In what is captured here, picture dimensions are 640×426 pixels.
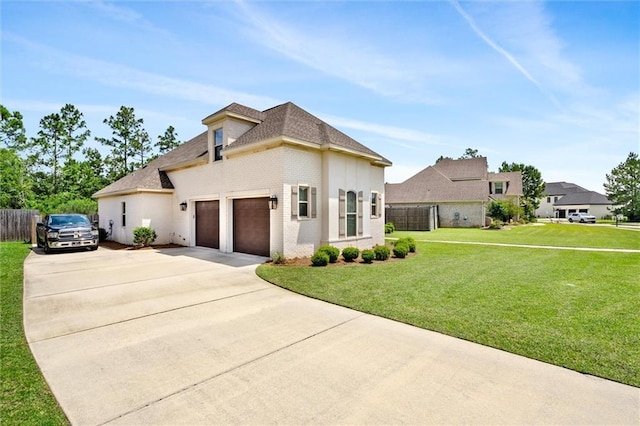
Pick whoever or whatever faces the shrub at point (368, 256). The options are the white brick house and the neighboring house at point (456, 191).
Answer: the white brick house

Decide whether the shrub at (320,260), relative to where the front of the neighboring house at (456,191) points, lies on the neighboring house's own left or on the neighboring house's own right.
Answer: on the neighboring house's own right

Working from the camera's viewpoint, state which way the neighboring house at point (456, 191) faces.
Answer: facing to the right of the viewer

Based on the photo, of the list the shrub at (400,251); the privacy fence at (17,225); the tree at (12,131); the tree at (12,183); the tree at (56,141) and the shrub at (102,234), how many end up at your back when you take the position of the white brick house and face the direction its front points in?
5

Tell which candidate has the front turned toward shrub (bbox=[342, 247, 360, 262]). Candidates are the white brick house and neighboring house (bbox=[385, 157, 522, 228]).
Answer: the white brick house

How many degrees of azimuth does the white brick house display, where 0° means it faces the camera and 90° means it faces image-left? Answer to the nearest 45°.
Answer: approximately 315°

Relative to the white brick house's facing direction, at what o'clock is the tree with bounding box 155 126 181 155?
The tree is roughly at 7 o'clock from the white brick house.

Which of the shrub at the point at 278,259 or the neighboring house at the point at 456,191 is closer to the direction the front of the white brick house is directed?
the shrub

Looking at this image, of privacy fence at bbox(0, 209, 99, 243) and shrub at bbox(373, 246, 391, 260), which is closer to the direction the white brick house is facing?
the shrub

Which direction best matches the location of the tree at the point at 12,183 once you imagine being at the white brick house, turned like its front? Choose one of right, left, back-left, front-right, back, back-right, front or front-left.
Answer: back

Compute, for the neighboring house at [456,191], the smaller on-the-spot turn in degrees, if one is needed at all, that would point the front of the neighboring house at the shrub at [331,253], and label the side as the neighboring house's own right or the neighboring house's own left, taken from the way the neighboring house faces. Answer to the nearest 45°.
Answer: approximately 90° to the neighboring house's own right

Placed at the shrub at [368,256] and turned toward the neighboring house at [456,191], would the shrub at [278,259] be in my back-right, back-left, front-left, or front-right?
back-left
